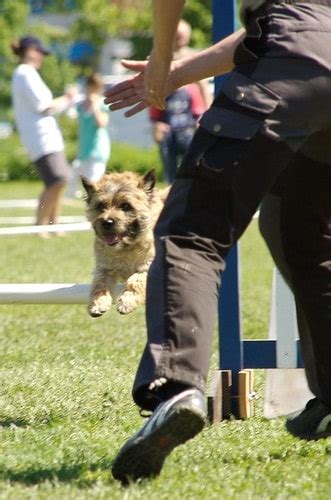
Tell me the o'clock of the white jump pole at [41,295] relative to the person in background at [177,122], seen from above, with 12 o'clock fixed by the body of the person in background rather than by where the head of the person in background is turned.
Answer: The white jump pole is roughly at 12 o'clock from the person in background.

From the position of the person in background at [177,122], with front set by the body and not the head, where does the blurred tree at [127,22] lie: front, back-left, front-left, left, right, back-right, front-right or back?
back

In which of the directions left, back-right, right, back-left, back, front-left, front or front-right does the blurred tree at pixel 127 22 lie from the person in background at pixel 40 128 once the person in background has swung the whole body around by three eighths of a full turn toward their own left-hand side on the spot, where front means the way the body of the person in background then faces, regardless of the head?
front-right

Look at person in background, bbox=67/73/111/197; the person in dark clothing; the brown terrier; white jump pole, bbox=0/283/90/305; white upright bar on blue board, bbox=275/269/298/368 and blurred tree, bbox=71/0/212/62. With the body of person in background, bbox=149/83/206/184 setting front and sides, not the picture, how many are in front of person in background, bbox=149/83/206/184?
4

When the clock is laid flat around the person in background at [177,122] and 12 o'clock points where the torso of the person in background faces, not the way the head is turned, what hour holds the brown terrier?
The brown terrier is roughly at 12 o'clock from the person in background.

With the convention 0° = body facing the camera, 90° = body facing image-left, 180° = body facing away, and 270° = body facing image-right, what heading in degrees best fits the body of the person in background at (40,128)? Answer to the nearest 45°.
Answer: approximately 270°

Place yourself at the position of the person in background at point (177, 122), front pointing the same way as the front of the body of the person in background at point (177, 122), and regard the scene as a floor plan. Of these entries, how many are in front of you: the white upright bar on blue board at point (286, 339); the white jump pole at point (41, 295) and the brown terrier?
3

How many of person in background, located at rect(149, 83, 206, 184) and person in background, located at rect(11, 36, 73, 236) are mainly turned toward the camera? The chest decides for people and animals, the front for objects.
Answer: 1

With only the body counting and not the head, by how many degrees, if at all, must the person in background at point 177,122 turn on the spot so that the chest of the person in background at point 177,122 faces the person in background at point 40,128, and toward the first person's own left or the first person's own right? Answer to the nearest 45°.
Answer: approximately 45° to the first person's own right

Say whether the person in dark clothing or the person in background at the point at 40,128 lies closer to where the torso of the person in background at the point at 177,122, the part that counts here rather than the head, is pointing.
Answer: the person in dark clothing

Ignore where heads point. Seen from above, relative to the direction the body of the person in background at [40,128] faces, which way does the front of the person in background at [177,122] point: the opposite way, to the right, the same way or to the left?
to the right
